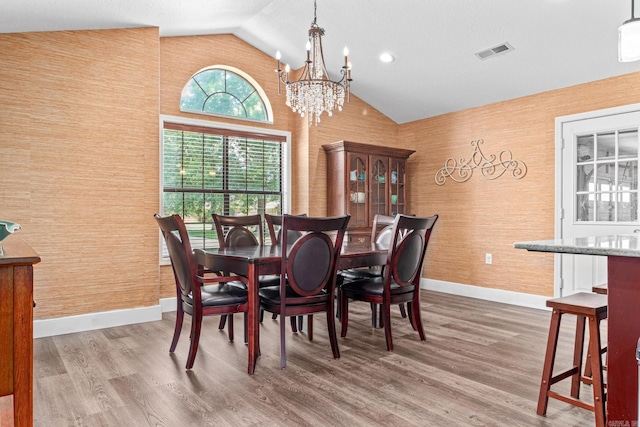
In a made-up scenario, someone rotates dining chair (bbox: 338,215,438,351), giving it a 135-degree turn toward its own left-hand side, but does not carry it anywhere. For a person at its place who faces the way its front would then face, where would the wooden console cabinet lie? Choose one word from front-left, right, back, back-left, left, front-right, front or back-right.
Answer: front-right

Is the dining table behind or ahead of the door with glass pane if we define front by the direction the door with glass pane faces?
ahead

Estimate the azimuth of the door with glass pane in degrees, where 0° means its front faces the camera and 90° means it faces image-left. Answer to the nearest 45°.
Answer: approximately 45°

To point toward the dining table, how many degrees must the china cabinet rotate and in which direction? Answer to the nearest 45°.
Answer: approximately 45° to its right

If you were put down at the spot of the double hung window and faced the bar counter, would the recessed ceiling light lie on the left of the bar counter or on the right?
left

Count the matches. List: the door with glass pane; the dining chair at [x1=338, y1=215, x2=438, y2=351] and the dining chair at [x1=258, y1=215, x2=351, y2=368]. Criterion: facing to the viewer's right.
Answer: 0

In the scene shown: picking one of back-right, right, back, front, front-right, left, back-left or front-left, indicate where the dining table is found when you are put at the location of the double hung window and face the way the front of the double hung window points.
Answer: front-right

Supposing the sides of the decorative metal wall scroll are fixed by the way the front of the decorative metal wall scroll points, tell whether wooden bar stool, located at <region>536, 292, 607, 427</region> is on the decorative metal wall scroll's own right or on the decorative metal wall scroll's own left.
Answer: on the decorative metal wall scroll's own left

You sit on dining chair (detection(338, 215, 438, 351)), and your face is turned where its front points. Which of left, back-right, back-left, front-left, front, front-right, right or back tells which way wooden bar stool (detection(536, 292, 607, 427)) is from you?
back

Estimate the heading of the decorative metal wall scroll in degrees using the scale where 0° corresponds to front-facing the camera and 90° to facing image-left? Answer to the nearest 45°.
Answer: approximately 45°

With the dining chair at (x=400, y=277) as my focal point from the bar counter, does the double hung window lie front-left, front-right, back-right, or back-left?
front-left

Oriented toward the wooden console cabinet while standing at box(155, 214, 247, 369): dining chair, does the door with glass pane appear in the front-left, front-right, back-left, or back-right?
back-left

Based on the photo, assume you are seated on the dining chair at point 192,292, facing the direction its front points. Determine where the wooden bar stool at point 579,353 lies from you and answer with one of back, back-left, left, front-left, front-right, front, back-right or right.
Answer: right

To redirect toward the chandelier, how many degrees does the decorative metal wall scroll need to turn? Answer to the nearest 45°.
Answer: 0° — it already faces it

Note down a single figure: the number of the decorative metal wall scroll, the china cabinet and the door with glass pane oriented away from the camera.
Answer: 0

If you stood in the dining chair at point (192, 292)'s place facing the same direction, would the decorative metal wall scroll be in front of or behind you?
in front

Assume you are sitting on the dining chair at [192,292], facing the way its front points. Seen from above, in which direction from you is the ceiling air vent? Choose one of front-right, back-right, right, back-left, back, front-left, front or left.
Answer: front-right

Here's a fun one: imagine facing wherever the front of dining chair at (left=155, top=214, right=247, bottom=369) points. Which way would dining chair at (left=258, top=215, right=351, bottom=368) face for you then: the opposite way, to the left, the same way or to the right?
to the left
